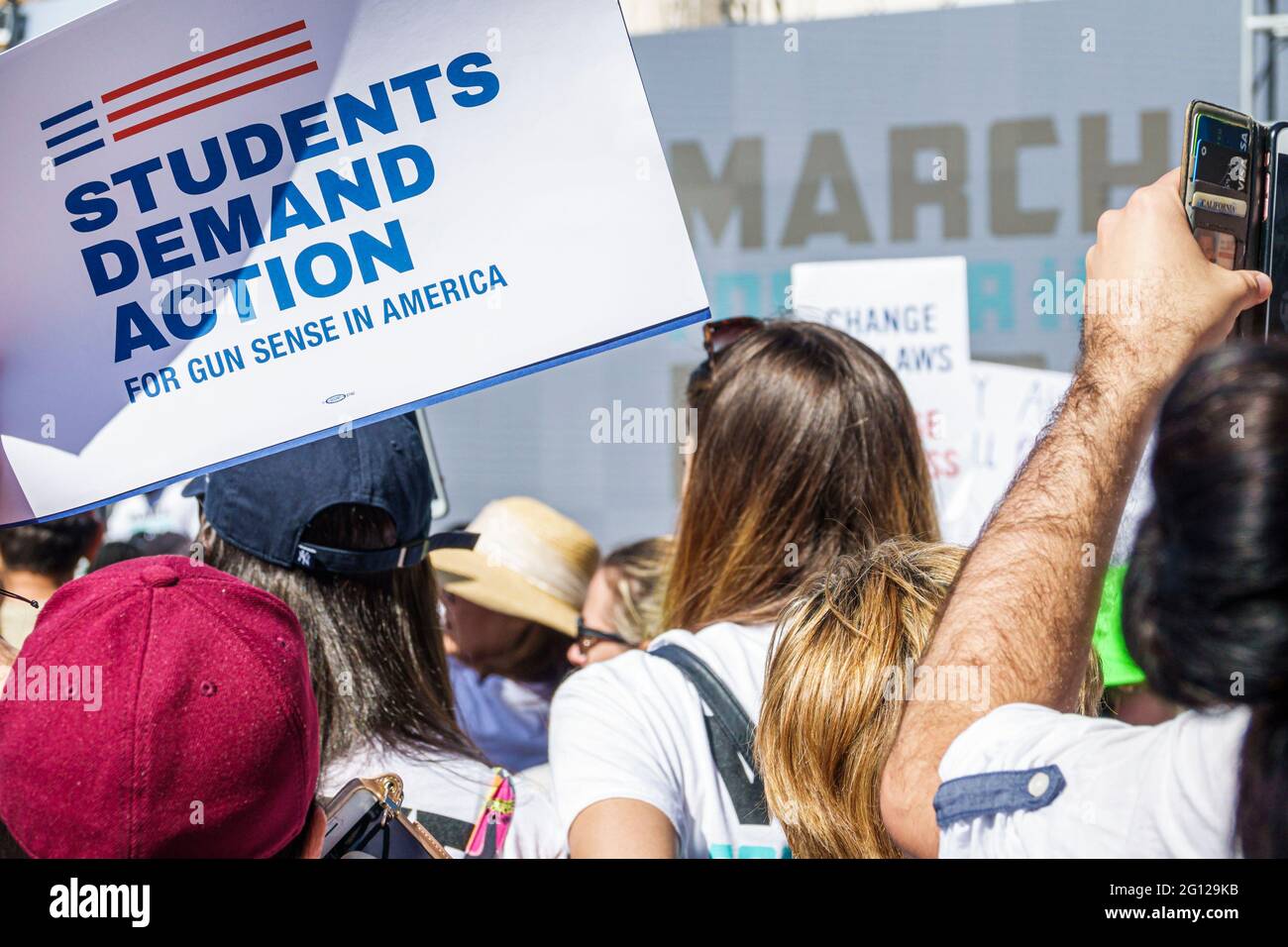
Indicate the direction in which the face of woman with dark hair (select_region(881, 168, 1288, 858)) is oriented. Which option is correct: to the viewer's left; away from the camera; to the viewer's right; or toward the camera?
away from the camera

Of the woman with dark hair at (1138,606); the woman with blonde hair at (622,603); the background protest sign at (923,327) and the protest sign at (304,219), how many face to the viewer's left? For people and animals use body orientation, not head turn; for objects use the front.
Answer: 1

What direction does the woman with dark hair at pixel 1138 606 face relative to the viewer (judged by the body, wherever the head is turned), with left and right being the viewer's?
facing away from the viewer

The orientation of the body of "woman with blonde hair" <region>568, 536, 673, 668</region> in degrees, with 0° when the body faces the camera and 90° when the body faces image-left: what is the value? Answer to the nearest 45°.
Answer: approximately 90°

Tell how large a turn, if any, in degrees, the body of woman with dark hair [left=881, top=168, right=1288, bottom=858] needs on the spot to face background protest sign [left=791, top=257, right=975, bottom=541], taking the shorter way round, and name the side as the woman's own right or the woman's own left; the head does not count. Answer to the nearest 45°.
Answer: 0° — they already face it

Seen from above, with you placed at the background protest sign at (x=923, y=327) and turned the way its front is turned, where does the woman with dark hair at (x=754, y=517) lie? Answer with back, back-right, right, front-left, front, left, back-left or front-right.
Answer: front

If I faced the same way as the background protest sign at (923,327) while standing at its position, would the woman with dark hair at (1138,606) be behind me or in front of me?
in front

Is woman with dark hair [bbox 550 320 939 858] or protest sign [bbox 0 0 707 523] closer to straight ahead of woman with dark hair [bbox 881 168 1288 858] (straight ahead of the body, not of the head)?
the woman with dark hair

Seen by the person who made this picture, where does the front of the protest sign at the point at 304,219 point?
facing the viewer

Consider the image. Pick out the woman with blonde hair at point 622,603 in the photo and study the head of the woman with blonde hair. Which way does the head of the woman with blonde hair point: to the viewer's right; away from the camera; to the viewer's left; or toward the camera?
to the viewer's left
